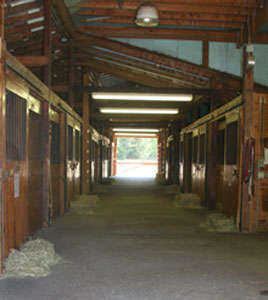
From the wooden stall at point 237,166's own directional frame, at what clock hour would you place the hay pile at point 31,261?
The hay pile is roughly at 10 o'clock from the wooden stall.

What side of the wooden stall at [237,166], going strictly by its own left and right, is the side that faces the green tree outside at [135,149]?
right

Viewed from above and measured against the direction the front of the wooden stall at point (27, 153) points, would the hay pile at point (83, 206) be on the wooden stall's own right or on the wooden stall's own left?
on the wooden stall's own left

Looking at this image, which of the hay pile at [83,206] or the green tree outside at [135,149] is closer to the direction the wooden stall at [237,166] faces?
the hay pile

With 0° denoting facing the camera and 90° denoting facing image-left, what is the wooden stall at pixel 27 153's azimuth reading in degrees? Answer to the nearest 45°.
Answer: approximately 270°

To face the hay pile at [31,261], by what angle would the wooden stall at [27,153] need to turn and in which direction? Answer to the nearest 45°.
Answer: approximately 90° to its right

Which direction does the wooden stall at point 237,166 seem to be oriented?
to the viewer's left

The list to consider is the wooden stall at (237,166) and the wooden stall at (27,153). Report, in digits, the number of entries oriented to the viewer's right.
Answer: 1
